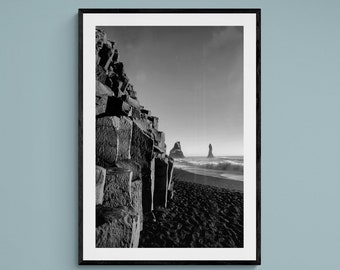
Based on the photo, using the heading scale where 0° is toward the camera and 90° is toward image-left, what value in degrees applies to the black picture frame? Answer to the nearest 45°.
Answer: approximately 0°
